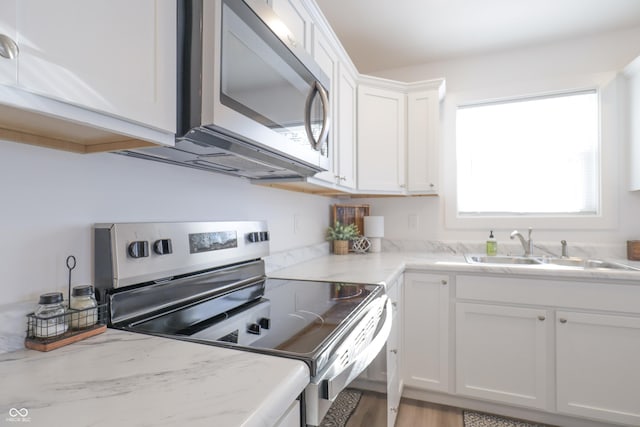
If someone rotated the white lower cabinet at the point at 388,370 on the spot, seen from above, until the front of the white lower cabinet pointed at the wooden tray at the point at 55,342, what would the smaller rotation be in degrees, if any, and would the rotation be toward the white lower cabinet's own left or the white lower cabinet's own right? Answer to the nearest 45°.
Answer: approximately 135° to the white lower cabinet's own right

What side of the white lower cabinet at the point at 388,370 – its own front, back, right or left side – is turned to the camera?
right

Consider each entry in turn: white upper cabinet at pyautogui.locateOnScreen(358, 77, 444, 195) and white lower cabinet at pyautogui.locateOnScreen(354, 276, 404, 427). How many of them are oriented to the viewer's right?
1

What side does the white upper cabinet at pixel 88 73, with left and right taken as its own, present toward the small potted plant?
left

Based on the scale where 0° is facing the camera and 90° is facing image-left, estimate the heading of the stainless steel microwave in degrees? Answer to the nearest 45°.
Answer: approximately 315°
